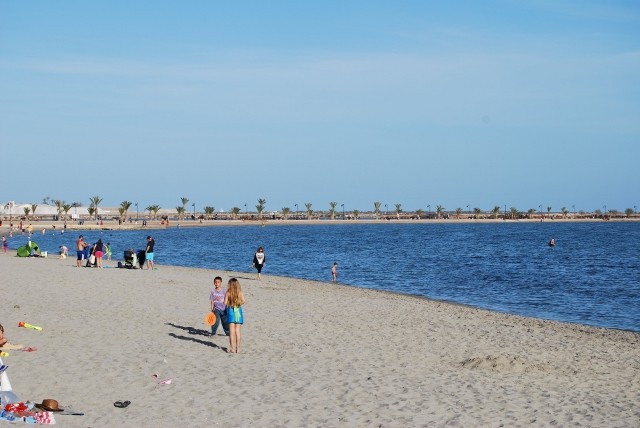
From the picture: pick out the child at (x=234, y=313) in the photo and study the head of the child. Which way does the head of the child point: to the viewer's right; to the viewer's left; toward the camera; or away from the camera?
away from the camera

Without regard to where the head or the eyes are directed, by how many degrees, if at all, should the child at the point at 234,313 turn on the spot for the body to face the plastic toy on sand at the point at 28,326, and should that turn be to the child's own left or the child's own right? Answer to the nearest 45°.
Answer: approximately 45° to the child's own left

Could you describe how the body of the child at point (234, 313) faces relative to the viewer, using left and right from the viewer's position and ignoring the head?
facing away from the viewer
